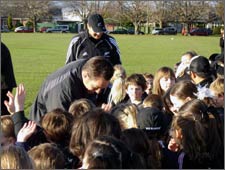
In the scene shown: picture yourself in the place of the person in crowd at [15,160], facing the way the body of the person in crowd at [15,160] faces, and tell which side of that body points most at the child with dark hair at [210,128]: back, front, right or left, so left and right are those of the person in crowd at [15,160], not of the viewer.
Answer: right

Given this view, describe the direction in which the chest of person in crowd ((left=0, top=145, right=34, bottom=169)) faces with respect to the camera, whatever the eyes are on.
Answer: away from the camera

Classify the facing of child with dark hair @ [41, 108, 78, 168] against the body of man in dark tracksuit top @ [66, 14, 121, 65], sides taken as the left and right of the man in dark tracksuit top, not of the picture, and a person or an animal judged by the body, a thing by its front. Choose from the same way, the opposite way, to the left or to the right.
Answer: the opposite way

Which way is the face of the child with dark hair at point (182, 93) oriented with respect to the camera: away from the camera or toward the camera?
toward the camera

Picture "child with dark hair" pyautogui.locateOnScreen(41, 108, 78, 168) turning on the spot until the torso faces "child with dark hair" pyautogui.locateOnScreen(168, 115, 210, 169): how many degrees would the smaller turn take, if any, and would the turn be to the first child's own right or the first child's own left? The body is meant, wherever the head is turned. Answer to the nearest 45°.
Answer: approximately 90° to the first child's own right

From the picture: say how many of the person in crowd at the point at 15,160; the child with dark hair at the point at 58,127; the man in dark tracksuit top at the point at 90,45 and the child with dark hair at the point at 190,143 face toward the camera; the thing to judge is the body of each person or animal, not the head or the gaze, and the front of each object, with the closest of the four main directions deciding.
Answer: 1

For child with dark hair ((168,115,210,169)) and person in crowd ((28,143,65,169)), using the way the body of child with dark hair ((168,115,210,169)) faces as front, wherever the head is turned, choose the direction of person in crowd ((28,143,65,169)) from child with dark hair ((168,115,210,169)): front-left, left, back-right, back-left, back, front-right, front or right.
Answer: left

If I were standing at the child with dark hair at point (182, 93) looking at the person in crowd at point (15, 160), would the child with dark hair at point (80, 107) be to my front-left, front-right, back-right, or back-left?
front-right

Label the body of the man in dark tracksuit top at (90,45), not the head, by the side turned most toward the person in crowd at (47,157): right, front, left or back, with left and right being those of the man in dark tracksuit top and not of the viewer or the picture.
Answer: front

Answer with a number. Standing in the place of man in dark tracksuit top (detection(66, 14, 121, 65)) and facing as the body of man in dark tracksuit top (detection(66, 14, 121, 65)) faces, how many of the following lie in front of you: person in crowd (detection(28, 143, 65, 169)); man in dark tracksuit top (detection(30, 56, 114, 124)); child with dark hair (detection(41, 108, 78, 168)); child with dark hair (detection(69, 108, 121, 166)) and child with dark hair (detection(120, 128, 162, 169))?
5

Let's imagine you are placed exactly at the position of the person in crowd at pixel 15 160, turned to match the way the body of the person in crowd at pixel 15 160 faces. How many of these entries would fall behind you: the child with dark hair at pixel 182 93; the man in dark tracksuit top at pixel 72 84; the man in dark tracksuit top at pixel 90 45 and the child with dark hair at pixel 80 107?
0

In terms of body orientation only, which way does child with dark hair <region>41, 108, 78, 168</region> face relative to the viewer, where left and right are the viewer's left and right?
facing away from the viewer

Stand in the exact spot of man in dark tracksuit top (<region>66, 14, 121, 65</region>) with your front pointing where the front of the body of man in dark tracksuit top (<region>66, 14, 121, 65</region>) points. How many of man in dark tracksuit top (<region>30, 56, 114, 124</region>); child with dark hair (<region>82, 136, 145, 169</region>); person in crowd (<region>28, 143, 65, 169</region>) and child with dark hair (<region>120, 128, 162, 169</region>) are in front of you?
4

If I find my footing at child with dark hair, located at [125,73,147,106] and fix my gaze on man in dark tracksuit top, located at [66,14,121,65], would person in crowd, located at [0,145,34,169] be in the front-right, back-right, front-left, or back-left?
back-left

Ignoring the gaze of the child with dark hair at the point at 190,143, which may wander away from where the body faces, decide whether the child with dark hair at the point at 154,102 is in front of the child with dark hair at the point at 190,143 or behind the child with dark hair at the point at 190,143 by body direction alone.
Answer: in front

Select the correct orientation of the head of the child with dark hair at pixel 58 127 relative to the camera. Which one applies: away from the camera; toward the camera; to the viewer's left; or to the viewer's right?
away from the camera

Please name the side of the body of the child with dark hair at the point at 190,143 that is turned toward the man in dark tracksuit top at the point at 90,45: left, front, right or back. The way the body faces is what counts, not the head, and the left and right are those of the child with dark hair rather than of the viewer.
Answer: front

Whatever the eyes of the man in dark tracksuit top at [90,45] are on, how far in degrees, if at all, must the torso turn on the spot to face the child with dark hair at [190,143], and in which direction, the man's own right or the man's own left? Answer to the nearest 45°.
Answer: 0° — they already face them

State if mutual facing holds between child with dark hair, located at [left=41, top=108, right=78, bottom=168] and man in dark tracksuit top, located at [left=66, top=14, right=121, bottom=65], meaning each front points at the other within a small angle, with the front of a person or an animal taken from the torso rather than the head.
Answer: yes

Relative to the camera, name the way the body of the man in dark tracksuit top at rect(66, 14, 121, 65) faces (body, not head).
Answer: toward the camera

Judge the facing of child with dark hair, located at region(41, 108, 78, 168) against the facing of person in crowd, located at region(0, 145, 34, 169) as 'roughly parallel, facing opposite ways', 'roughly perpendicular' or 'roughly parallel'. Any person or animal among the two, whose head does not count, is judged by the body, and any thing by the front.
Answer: roughly parallel
